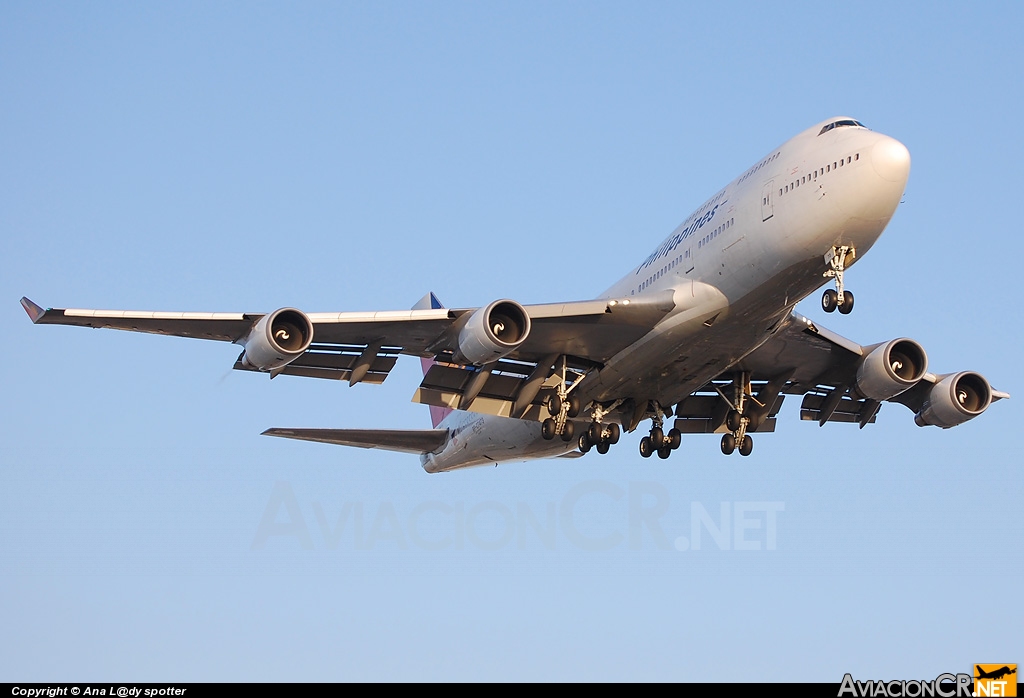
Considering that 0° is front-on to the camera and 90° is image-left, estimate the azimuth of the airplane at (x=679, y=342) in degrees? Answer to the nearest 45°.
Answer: approximately 315°
